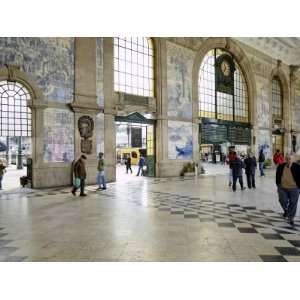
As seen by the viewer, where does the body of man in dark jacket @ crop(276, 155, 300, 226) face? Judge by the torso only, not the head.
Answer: toward the camera

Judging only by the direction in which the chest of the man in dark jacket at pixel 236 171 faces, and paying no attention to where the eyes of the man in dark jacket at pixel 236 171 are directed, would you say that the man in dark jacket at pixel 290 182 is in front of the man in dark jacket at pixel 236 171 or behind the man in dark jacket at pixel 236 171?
behind

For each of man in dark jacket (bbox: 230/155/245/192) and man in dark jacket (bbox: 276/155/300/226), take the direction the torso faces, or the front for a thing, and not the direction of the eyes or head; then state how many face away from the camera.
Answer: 1

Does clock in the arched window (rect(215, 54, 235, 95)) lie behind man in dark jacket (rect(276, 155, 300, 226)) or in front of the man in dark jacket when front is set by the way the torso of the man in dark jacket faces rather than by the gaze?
behind

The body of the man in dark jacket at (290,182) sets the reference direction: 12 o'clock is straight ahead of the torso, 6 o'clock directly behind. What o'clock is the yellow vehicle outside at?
The yellow vehicle outside is roughly at 5 o'clock from the man in dark jacket.

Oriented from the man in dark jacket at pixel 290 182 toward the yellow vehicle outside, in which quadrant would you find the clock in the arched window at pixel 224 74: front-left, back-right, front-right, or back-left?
front-right

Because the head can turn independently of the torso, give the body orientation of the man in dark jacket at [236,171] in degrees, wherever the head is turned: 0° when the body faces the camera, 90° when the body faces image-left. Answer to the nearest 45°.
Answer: approximately 180°

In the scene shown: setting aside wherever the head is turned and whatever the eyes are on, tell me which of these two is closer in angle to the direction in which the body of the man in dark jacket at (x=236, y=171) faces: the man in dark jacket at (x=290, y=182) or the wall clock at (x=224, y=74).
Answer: the wall clock

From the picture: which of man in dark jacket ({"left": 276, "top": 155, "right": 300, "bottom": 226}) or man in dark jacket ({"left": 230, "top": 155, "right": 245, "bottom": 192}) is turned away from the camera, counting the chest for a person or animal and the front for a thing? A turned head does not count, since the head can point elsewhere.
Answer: man in dark jacket ({"left": 230, "top": 155, "right": 245, "bottom": 192})

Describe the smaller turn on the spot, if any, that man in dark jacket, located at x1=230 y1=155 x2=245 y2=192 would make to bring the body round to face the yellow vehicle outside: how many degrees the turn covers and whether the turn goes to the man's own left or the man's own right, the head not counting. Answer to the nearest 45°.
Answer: approximately 45° to the man's own left
